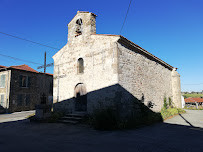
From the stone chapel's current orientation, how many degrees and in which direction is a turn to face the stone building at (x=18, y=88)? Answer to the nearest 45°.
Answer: approximately 90° to its right

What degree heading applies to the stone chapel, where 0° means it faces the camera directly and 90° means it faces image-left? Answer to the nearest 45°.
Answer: approximately 45°
